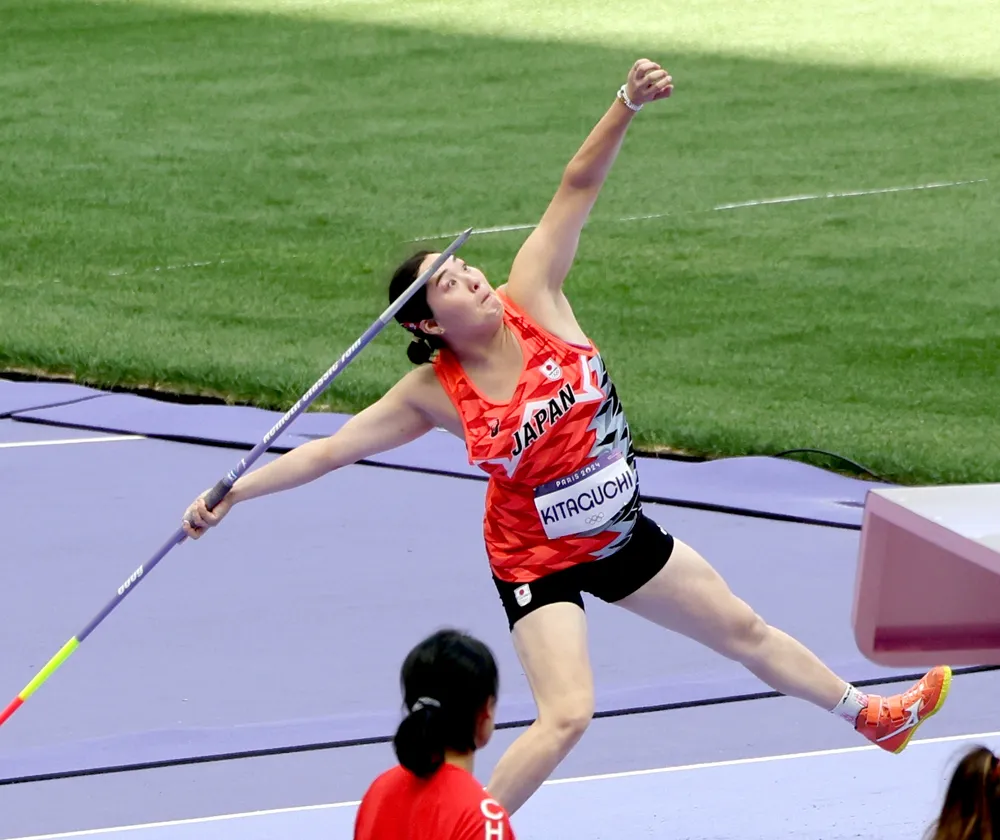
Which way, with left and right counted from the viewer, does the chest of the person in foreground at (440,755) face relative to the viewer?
facing away from the viewer and to the right of the viewer

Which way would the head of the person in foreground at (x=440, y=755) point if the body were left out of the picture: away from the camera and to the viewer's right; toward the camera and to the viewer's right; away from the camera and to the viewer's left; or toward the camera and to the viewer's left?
away from the camera and to the viewer's right

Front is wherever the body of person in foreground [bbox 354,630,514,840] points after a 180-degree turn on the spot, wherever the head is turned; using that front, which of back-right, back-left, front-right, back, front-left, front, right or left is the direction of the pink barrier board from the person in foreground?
back

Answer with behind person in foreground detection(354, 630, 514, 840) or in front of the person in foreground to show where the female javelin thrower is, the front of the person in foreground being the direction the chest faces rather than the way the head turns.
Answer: in front
